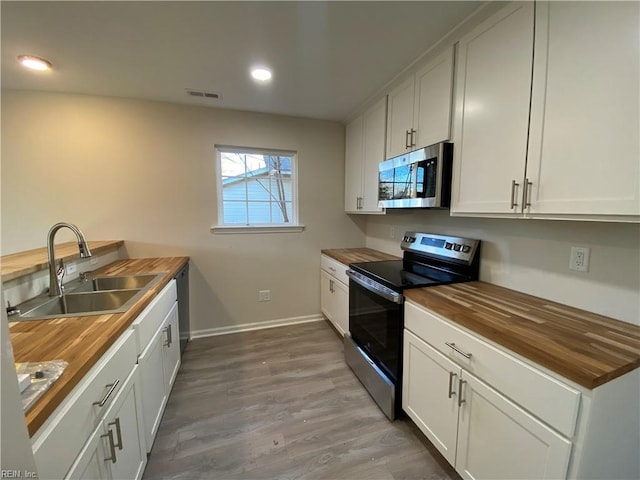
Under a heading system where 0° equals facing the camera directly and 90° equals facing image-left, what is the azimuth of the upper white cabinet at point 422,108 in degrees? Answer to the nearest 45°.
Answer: approximately 45°

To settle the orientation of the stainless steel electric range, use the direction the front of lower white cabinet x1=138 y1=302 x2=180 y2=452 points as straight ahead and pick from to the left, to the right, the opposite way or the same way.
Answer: the opposite way

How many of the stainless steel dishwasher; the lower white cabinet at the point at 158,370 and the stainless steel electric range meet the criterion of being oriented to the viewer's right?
2

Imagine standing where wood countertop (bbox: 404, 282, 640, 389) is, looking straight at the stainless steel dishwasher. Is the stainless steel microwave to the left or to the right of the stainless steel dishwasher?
right

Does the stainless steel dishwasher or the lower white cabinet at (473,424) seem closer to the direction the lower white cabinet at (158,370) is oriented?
the lower white cabinet

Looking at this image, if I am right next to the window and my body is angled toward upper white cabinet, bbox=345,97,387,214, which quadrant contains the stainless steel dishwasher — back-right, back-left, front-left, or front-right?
back-right
